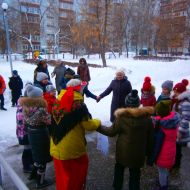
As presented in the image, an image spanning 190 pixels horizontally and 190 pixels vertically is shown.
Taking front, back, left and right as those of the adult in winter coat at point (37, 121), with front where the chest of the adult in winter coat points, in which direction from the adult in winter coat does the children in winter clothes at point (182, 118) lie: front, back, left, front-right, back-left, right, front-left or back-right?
front-right

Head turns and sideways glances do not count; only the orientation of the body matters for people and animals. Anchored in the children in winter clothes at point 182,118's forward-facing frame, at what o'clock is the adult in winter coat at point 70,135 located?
The adult in winter coat is roughly at 10 o'clock from the children in winter clothes.

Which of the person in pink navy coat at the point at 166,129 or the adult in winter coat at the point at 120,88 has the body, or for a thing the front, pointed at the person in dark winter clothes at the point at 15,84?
the person in pink navy coat at the point at 166,129

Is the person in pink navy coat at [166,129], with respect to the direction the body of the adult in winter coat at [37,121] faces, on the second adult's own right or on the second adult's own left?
on the second adult's own right

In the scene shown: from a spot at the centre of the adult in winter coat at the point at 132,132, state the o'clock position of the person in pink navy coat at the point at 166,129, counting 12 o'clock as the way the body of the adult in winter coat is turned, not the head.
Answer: The person in pink navy coat is roughly at 2 o'clock from the adult in winter coat.

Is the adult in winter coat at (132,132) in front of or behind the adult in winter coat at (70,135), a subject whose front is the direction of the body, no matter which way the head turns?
in front

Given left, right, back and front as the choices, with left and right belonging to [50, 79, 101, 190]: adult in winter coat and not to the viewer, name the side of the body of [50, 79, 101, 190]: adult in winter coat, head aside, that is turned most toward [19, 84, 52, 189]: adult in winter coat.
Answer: left

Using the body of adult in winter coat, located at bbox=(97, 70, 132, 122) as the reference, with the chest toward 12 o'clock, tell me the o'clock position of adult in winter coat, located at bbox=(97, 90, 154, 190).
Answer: adult in winter coat, located at bbox=(97, 90, 154, 190) is roughly at 12 o'clock from adult in winter coat, located at bbox=(97, 70, 132, 122).

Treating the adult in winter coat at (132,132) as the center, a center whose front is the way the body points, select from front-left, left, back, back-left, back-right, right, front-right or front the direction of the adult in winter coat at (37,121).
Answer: left

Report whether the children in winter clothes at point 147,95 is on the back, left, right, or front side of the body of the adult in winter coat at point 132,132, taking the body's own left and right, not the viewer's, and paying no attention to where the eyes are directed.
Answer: front

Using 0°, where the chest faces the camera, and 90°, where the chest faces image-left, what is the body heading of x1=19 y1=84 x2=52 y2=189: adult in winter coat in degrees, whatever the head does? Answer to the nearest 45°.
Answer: approximately 225°

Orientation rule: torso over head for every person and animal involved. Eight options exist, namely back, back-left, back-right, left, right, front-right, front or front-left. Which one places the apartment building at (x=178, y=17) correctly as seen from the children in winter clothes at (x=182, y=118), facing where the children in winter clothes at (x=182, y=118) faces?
right

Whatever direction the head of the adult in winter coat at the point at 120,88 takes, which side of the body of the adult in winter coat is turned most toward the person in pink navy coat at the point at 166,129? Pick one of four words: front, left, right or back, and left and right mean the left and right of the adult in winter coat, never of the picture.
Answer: front

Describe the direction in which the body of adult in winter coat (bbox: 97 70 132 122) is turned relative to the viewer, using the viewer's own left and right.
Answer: facing the viewer

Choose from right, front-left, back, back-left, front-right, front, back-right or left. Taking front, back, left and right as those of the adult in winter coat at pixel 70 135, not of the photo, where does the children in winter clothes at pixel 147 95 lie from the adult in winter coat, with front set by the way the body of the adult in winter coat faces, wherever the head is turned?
front

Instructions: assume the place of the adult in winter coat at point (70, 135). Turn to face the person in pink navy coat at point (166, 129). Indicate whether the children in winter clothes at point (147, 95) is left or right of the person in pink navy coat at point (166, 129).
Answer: left

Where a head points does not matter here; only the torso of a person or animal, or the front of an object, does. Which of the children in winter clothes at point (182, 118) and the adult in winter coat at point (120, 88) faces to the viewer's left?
the children in winter clothes

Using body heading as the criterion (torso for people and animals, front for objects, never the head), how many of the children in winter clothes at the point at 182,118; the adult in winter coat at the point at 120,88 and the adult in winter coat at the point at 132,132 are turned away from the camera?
1
